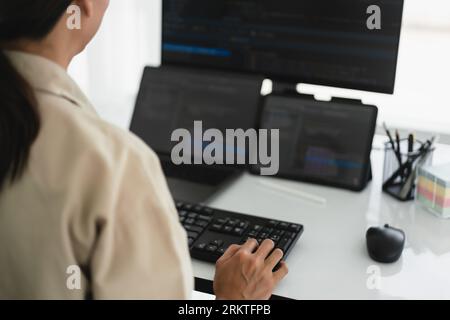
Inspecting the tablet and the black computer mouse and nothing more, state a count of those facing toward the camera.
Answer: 1

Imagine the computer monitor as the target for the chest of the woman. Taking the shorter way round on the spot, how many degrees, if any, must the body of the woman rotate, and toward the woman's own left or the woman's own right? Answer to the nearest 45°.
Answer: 0° — they already face it

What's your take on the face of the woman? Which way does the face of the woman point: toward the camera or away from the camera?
away from the camera

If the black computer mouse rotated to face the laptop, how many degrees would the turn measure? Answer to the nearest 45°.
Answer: approximately 45° to its left

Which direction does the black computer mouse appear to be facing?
away from the camera

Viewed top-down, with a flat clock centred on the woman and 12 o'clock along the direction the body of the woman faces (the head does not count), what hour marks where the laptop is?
The laptop is roughly at 11 o'clock from the woman.

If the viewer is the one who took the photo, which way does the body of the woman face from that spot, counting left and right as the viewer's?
facing away from the viewer and to the right of the viewer

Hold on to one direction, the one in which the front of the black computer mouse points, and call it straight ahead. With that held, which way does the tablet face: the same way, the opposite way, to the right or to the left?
the opposite way
